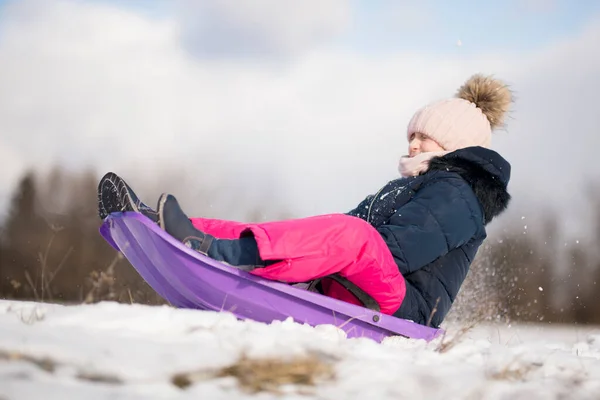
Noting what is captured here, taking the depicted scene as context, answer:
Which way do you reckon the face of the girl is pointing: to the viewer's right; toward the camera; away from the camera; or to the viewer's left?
to the viewer's left

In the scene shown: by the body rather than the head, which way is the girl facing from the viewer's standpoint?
to the viewer's left

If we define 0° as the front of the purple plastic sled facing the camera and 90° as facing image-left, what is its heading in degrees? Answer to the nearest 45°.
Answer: approximately 90°
